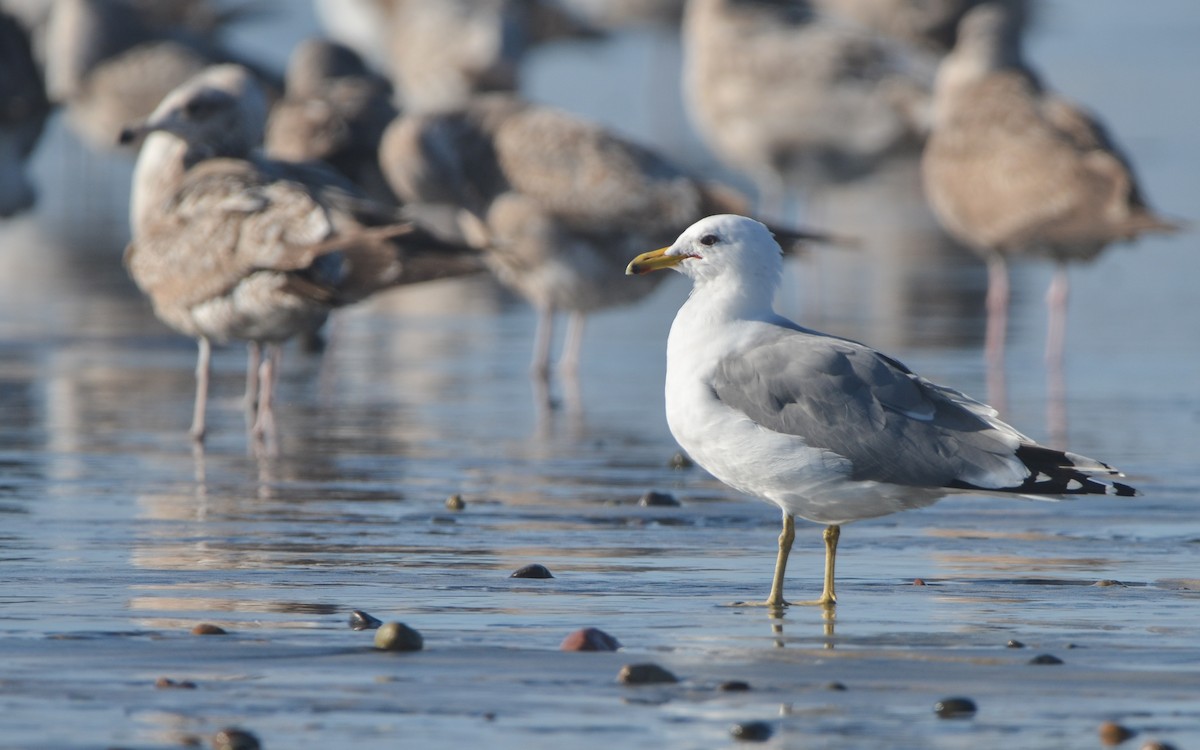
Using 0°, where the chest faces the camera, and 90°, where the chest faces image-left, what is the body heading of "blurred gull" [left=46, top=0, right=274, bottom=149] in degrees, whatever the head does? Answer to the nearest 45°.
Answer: approximately 90°

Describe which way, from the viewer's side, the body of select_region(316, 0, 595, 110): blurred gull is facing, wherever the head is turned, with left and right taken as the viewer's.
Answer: facing to the left of the viewer

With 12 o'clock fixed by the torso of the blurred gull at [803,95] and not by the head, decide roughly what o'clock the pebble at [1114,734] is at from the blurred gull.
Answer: The pebble is roughly at 9 o'clock from the blurred gull.

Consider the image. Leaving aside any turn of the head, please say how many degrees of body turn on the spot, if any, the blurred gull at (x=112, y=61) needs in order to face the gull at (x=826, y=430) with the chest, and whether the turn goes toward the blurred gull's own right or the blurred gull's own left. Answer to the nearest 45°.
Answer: approximately 90° to the blurred gull's own left

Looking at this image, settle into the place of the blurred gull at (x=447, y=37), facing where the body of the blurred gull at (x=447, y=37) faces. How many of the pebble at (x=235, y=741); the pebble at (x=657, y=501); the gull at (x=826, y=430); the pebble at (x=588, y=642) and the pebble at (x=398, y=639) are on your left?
5

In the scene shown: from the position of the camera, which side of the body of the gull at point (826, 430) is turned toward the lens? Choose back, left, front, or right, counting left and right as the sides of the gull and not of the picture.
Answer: left

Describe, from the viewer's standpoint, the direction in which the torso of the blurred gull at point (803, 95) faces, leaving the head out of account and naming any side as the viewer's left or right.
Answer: facing to the left of the viewer

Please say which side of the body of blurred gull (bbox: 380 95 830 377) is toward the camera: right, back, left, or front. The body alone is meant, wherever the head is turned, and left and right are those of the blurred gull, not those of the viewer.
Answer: left

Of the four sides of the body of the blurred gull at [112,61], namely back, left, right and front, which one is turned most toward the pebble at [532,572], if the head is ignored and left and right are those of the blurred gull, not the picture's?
left

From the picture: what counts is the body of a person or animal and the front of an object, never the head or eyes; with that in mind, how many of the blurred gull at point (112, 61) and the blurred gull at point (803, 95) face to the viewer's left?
2
